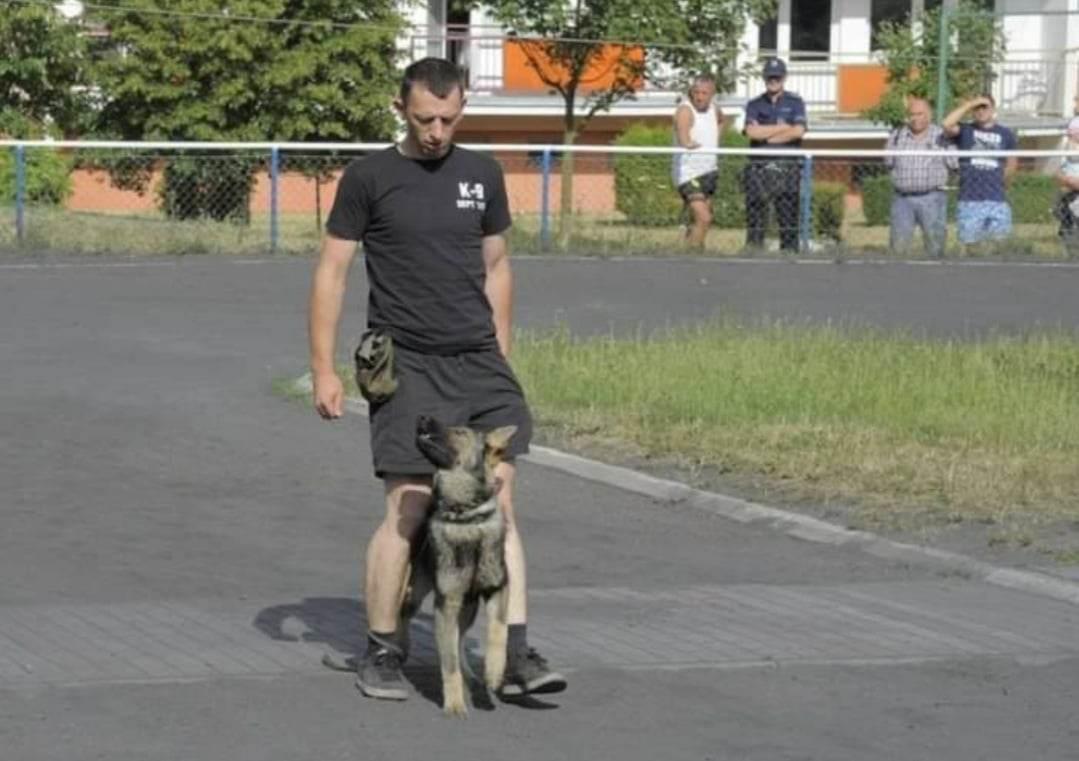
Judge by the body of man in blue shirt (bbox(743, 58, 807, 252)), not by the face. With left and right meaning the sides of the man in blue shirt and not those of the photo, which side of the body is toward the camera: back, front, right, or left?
front

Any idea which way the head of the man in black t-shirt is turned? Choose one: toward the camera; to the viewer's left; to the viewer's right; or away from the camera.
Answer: toward the camera

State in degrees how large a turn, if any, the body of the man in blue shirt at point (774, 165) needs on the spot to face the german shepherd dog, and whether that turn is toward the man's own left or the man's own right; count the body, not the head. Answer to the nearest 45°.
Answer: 0° — they already face it

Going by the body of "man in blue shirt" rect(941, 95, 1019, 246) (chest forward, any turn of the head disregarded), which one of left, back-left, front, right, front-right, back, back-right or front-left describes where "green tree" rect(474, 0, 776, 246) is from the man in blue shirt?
back-right

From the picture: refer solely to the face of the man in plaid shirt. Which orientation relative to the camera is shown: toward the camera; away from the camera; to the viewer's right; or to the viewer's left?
toward the camera

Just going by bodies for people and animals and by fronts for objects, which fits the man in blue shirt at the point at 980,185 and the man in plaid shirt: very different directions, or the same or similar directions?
same or similar directions

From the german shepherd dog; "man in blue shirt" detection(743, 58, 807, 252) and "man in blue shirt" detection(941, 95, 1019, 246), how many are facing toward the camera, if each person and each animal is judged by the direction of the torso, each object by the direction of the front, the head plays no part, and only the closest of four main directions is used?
3

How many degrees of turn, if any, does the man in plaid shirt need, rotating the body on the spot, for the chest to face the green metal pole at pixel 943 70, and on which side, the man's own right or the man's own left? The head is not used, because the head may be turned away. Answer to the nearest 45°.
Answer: approximately 180°

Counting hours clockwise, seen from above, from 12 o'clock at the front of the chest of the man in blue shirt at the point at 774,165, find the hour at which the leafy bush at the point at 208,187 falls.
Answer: The leafy bush is roughly at 3 o'clock from the man in blue shirt.

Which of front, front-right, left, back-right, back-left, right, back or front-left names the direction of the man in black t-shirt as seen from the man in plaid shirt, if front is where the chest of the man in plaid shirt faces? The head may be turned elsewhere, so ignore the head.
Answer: front

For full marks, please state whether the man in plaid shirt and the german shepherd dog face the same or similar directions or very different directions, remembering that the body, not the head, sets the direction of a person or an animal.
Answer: same or similar directions

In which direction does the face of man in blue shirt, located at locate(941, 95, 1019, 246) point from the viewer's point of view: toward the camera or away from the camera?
toward the camera

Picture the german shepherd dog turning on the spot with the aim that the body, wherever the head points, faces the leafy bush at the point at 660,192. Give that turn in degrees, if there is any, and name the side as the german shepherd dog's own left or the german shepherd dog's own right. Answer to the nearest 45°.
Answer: approximately 180°

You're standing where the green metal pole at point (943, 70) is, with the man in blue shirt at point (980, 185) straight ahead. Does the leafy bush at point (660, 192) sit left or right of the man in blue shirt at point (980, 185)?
right

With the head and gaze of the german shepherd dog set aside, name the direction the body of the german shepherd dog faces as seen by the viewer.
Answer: toward the camera
